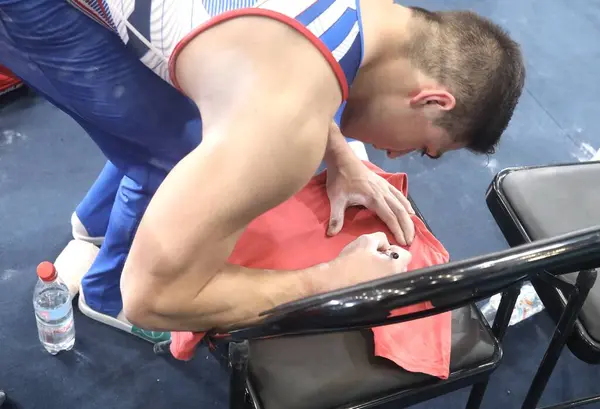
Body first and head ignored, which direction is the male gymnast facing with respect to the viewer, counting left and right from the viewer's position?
facing to the right of the viewer

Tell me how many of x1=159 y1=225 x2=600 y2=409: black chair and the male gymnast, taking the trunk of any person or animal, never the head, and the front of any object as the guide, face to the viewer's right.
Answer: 1

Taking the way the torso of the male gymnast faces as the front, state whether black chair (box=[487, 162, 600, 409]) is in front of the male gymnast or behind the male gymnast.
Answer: in front

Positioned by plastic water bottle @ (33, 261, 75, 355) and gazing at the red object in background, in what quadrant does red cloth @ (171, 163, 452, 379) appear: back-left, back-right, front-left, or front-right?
back-right

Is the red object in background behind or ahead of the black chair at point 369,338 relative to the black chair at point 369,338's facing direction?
ahead

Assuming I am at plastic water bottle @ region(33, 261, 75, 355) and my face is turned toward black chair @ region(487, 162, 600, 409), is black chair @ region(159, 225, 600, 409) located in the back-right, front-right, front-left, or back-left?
front-right

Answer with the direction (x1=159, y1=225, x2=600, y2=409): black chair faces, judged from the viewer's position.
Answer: facing away from the viewer and to the left of the viewer

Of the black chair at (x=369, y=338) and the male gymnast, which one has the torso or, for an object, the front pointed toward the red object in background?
the black chair

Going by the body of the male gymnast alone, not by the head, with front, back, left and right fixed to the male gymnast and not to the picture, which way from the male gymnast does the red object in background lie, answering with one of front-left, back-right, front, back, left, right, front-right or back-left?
back-left
